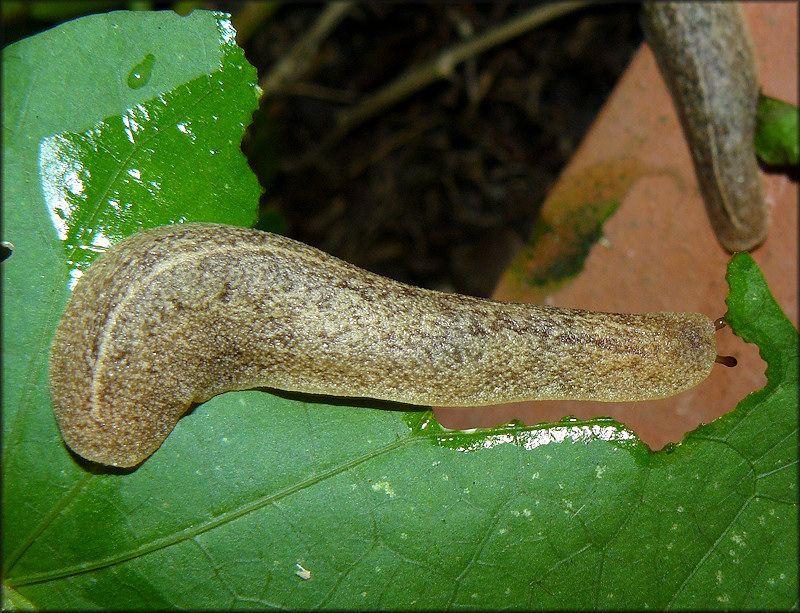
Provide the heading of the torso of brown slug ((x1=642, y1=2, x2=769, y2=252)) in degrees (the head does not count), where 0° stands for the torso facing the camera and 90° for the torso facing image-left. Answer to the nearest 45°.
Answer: approximately 180°

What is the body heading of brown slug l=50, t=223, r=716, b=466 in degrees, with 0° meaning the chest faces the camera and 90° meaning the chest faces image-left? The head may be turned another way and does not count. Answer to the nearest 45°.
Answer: approximately 270°

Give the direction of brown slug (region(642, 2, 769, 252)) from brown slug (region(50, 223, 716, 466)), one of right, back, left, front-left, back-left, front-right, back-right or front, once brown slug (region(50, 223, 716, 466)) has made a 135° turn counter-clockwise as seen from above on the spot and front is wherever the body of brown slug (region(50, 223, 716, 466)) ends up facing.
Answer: right

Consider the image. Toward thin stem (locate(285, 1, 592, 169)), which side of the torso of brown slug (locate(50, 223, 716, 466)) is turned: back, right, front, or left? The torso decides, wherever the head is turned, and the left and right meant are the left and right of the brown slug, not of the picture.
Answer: left

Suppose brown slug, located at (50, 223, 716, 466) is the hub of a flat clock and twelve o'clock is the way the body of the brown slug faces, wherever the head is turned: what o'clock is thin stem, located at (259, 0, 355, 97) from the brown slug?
The thin stem is roughly at 9 o'clock from the brown slug.
